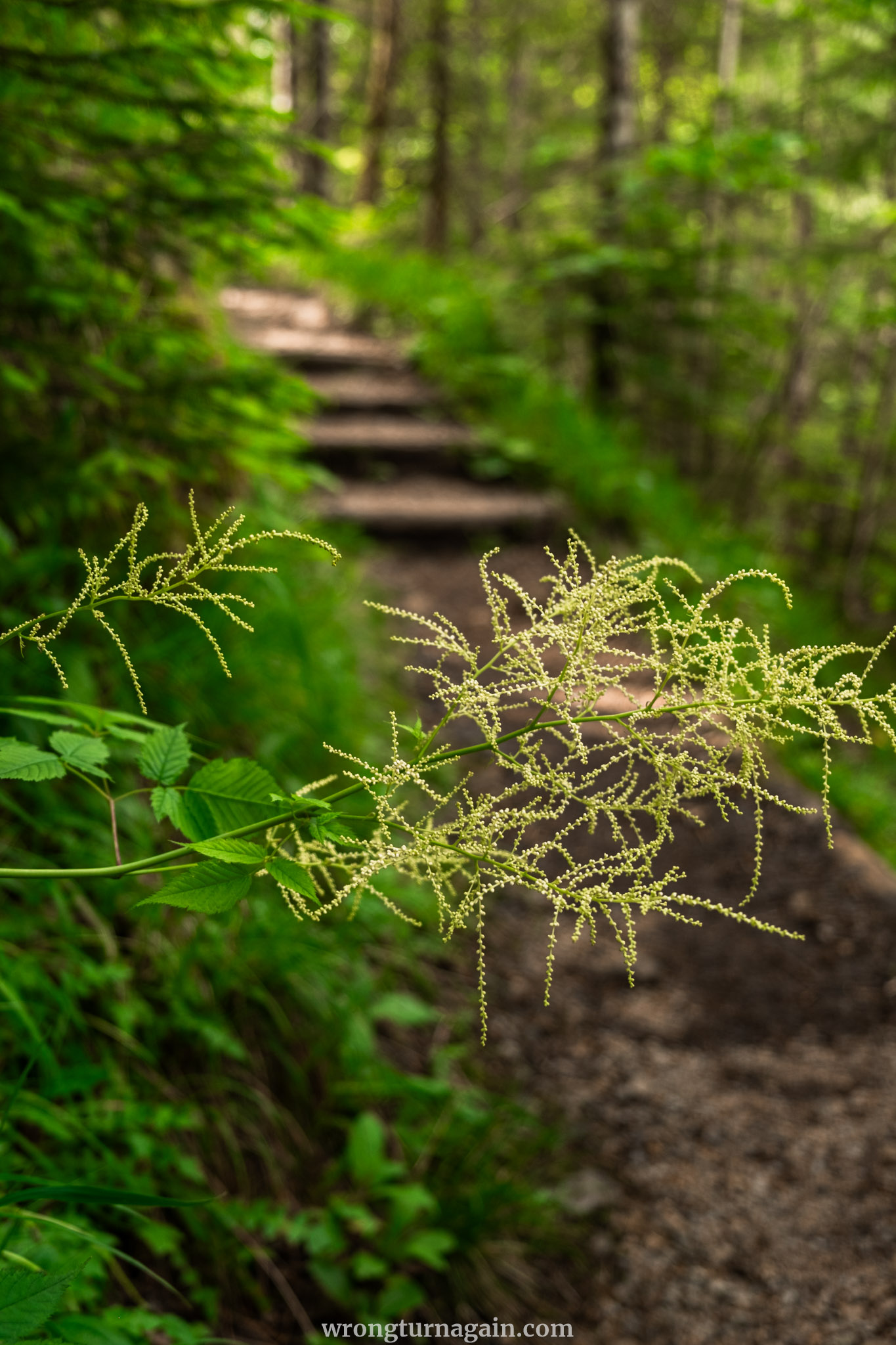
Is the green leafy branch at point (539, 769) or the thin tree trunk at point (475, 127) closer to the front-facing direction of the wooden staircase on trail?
the green leafy branch

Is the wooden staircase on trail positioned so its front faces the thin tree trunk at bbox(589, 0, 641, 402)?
no

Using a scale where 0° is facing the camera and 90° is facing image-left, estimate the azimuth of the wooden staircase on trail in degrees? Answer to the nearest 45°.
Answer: approximately 0°

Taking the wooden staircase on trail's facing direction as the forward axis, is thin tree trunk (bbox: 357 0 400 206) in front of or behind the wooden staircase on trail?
behind

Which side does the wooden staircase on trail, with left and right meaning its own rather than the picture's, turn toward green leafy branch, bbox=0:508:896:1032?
front

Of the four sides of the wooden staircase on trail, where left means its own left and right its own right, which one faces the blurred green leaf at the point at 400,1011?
front

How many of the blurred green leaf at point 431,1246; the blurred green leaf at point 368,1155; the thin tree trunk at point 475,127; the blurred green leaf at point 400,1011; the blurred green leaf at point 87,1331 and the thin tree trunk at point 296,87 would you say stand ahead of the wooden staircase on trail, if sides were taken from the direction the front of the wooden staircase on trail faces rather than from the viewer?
4

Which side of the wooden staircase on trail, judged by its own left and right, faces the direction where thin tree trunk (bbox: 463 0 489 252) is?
back

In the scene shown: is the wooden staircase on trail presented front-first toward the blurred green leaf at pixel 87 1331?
yes

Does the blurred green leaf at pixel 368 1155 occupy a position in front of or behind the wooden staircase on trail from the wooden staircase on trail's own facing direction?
in front

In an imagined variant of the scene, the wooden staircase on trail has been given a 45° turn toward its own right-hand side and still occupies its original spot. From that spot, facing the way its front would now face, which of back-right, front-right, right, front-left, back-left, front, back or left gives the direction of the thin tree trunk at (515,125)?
back-right

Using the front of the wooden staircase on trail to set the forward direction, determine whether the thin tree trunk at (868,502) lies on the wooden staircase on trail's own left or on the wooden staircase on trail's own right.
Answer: on the wooden staircase on trail's own left

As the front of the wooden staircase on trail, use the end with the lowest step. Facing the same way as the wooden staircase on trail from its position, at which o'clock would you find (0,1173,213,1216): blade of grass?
The blade of grass is roughly at 12 o'clock from the wooden staircase on trail.

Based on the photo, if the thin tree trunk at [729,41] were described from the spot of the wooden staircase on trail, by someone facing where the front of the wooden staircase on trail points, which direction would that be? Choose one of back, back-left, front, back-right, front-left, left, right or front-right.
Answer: back-left

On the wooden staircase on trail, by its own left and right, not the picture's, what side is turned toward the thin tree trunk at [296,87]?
back

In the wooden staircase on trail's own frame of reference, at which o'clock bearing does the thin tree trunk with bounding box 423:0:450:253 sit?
The thin tree trunk is roughly at 6 o'clock from the wooden staircase on trail.

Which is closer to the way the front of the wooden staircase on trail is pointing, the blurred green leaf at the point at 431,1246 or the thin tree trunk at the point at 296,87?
the blurred green leaf
